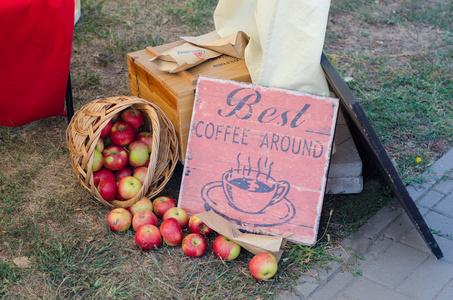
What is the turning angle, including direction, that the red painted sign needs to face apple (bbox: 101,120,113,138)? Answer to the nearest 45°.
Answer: approximately 90° to its right

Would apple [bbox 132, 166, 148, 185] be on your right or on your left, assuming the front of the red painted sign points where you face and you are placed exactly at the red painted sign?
on your right

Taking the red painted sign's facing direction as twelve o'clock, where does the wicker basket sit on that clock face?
The wicker basket is roughly at 3 o'clock from the red painted sign.

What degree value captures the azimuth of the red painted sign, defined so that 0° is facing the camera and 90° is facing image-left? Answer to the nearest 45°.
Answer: approximately 0°

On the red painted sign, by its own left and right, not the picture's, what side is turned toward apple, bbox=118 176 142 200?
right

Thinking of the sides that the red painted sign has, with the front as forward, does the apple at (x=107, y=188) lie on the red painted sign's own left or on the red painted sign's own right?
on the red painted sign's own right

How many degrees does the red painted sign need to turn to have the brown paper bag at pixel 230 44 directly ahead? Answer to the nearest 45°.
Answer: approximately 180°

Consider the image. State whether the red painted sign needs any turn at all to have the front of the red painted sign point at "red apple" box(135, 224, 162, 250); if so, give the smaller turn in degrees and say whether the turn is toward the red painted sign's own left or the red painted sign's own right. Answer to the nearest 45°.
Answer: approximately 45° to the red painted sign's own right

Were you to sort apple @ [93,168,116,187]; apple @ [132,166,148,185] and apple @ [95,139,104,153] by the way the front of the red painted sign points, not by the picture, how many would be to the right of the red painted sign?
3

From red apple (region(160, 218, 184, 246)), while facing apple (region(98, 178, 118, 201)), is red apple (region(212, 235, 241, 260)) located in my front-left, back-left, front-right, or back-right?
back-right
